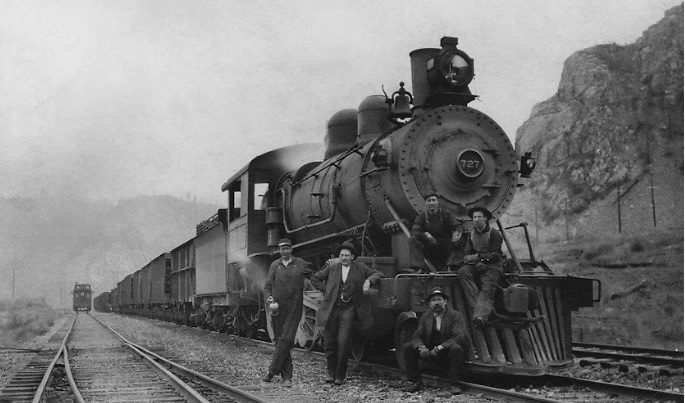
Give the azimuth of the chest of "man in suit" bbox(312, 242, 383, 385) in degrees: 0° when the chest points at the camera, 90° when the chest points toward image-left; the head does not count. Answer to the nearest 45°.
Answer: approximately 0°

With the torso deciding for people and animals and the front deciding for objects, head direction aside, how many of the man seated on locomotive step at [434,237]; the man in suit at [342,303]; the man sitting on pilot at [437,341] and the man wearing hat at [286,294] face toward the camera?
4

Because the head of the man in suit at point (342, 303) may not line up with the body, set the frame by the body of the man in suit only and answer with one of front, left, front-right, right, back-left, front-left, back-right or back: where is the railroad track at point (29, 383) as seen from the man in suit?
right

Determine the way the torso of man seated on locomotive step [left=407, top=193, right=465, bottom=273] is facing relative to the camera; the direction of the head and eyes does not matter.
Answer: toward the camera

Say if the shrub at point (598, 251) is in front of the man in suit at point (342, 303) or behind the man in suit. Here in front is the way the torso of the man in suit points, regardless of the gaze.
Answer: behind

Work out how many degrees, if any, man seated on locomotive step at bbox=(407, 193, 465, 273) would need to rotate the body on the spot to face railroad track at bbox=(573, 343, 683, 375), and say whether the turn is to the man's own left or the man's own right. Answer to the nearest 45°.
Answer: approximately 135° to the man's own left

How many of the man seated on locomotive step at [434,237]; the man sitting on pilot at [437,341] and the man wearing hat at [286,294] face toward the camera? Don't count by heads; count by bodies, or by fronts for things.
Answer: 3

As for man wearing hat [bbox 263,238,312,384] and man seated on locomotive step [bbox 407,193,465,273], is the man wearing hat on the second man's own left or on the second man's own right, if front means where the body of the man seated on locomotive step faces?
on the second man's own right

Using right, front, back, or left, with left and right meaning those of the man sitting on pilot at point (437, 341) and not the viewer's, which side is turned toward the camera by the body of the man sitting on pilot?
front

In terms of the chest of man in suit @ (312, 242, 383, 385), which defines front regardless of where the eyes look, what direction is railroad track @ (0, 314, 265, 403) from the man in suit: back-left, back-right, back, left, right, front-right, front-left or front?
right
